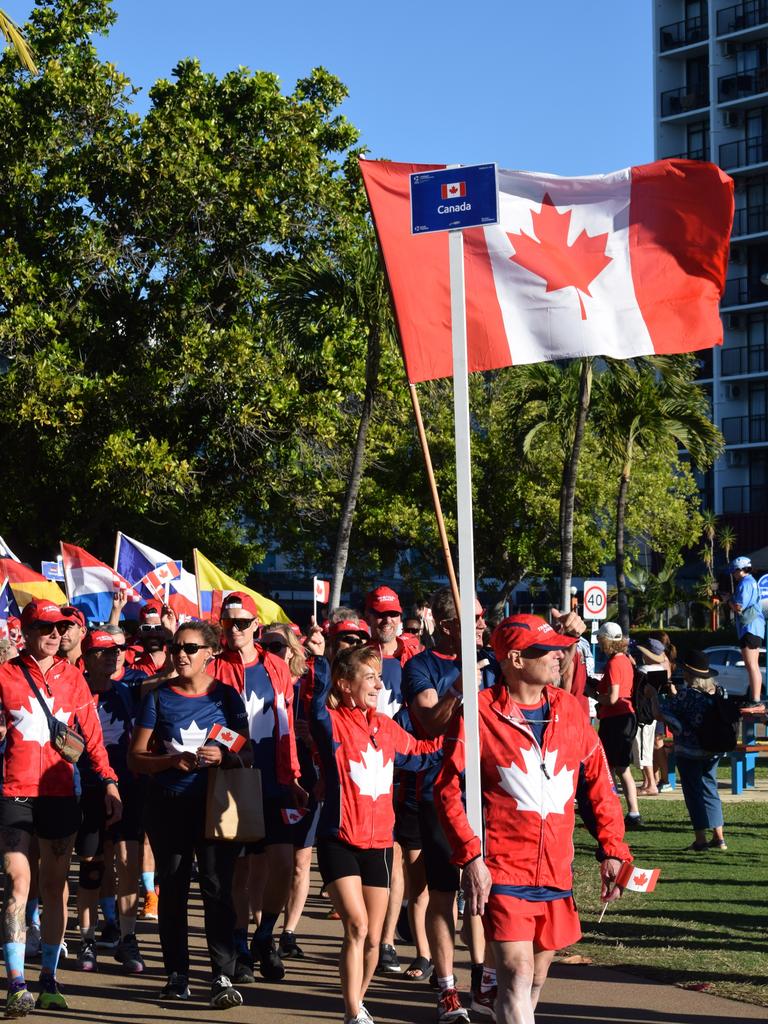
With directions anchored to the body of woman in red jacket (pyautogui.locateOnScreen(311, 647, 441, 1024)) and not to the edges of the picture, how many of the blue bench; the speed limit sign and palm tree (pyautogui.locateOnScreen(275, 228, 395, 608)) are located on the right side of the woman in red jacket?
0

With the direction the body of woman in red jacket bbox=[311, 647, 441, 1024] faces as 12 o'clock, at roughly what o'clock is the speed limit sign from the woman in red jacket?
The speed limit sign is roughly at 8 o'clock from the woman in red jacket.

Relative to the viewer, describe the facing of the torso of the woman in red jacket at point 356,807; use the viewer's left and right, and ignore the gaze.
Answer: facing the viewer and to the right of the viewer

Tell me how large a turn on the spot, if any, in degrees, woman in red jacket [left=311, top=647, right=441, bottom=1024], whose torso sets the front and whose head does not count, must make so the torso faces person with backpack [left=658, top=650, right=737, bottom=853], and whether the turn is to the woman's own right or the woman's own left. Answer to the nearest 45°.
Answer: approximately 90° to the woman's own left

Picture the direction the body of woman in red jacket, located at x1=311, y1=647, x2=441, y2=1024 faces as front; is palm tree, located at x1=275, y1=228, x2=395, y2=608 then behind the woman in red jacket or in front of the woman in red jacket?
behind

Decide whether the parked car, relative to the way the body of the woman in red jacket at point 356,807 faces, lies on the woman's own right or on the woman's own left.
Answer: on the woman's own left

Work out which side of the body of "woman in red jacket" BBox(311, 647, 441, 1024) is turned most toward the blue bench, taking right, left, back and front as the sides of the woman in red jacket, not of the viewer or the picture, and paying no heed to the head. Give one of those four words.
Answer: left

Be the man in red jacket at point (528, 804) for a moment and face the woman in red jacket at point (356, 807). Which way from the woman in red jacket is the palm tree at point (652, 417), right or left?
right

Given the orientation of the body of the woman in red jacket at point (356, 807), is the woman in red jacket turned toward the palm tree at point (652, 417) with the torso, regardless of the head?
no
